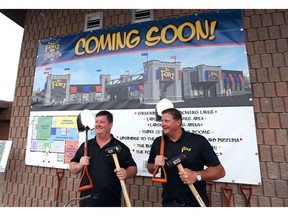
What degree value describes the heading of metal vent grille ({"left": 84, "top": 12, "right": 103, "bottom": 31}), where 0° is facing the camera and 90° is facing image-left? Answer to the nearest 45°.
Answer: approximately 0°

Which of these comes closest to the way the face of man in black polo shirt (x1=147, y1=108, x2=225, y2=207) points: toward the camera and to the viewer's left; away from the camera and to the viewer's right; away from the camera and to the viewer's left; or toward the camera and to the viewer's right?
toward the camera and to the viewer's left

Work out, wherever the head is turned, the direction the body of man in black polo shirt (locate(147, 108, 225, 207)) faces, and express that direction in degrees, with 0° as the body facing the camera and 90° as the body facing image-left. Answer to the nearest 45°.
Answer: approximately 45°

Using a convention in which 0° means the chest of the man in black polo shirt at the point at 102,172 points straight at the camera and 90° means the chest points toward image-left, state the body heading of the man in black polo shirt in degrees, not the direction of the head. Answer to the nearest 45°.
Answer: approximately 0°

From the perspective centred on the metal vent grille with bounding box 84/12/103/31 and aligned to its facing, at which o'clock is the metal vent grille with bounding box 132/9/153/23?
the metal vent grille with bounding box 132/9/153/23 is roughly at 10 o'clock from the metal vent grille with bounding box 84/12/103/31.

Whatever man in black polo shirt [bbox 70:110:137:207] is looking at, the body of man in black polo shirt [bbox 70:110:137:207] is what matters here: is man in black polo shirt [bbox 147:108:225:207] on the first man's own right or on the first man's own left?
on the first man's own left

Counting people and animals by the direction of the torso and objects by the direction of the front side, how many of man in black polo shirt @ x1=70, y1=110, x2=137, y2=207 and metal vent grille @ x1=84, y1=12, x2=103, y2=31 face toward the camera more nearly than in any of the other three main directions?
2

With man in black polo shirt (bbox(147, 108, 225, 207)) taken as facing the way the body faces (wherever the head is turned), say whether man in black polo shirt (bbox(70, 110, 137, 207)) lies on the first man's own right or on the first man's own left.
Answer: on the first man's own right
